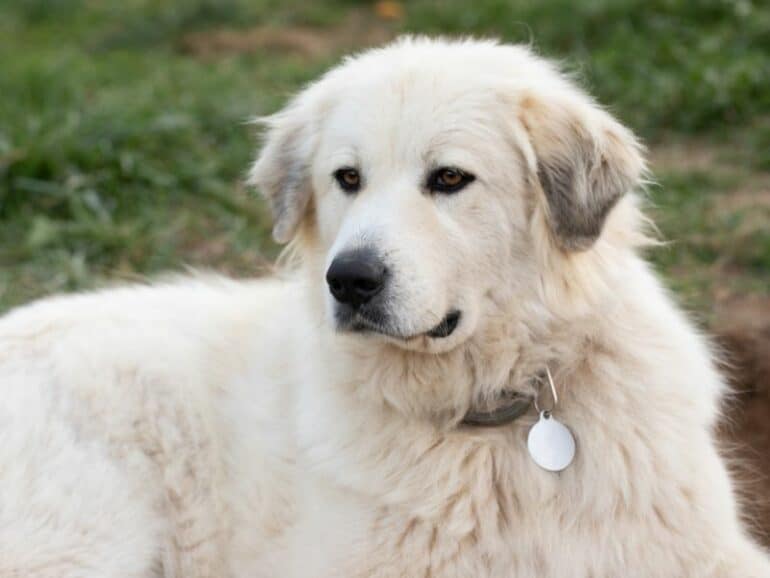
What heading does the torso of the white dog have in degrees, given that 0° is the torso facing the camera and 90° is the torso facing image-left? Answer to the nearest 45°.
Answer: approximately 315°
